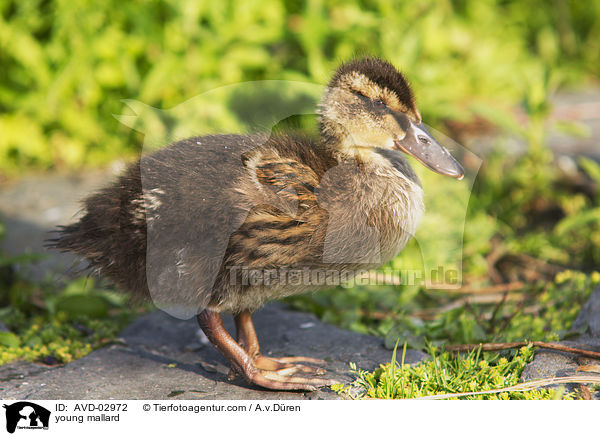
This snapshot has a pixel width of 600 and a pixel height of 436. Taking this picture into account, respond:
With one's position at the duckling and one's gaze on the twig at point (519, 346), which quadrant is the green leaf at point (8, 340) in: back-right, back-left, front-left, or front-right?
back-left

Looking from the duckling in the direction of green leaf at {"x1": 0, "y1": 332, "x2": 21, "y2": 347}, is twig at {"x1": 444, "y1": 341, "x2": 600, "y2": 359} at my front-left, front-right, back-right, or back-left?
back-right

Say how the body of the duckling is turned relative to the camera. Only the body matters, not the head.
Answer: to the viewer's right

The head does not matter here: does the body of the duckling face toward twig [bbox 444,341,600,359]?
yes

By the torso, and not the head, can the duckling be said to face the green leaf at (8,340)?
no

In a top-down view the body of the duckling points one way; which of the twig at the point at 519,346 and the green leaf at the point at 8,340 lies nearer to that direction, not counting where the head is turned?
the twig
